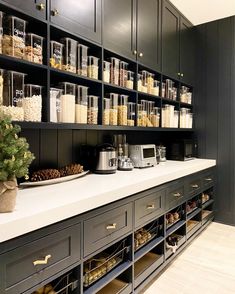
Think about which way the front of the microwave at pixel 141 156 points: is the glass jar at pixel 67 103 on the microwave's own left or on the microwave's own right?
on the microwave's own right

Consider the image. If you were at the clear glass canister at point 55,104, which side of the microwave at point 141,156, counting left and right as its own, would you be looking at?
right

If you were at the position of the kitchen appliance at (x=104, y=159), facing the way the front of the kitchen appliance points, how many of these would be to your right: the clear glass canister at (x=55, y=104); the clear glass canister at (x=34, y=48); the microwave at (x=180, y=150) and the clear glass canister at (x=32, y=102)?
3

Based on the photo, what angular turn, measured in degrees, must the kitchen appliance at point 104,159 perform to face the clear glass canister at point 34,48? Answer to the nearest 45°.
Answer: approximately 90° to its right

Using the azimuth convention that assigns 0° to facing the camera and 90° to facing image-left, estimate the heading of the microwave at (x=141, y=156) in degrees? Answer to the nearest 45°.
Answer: approximately 315°

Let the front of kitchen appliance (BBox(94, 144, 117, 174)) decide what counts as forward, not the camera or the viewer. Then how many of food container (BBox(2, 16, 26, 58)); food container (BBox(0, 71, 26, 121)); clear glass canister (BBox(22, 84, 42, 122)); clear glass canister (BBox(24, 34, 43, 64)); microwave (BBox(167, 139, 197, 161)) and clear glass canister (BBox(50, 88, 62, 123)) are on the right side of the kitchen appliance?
5

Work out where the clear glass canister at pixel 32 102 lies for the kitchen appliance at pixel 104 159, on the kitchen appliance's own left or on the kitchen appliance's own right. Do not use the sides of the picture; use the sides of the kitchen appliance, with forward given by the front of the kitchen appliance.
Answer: on the kitchen appliance's own right

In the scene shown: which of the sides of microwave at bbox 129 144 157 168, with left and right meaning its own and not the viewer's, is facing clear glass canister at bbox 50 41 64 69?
right
